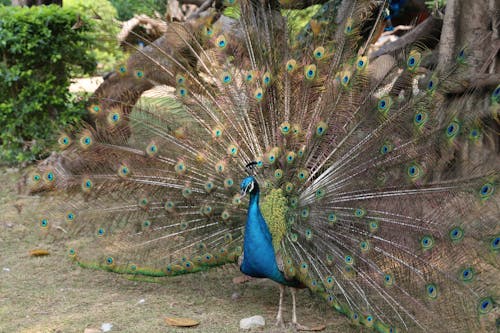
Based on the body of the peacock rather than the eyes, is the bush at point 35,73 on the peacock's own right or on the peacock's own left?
on the peacock's own right

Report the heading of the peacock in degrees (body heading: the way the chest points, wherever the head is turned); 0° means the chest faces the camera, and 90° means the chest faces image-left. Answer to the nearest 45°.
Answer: approximately 45°

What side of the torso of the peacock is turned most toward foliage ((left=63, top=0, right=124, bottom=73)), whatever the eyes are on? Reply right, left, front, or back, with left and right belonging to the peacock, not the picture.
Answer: right

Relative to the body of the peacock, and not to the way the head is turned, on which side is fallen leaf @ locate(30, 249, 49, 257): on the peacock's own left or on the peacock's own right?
on the peacock's own right
